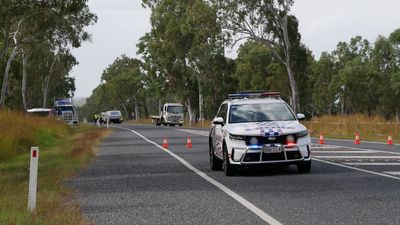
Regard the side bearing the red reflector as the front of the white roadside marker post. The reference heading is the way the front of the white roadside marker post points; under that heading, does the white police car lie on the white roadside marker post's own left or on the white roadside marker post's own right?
on the white roadside marker post's own left

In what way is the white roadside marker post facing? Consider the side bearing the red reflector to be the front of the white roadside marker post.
toward the camera
